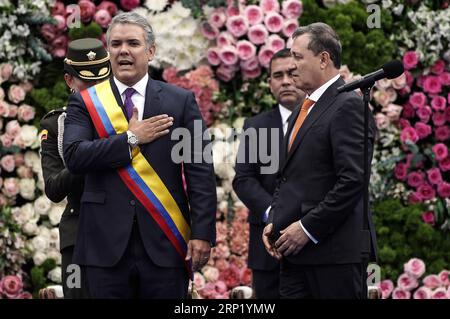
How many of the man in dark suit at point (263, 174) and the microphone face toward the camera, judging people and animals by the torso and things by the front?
1

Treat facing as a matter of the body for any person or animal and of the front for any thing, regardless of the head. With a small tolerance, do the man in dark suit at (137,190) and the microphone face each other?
no

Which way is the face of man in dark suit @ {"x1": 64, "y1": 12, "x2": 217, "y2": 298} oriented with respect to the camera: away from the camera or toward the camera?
toward the camera

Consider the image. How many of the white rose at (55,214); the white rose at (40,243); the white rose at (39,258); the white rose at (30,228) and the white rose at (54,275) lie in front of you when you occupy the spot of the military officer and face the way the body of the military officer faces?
0

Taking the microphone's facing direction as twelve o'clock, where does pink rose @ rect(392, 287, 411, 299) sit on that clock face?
The pink rose is roughly at 9 o'clock from the microphone.

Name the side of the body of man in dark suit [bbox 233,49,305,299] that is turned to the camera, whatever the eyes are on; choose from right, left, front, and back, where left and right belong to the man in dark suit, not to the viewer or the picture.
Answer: front

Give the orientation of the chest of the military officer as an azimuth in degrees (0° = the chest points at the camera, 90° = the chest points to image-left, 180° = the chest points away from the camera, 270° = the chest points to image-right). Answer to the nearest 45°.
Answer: approximately 315°

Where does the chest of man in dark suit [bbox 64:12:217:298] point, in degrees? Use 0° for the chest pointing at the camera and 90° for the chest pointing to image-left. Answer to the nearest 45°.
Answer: approximately 0°

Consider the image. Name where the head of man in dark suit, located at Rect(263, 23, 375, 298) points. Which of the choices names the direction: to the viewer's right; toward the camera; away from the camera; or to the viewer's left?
to the viewer's left

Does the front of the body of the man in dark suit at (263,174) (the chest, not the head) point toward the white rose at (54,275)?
no

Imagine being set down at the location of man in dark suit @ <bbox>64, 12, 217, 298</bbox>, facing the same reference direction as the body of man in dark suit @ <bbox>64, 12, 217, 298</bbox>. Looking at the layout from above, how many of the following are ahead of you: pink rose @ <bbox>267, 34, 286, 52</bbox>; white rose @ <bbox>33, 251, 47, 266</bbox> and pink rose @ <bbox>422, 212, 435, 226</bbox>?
0

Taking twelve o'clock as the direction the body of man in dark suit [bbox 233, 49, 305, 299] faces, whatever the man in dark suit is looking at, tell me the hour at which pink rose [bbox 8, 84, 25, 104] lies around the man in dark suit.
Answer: The pink rose is roughly at 4 o'clock from the man in dark suit.

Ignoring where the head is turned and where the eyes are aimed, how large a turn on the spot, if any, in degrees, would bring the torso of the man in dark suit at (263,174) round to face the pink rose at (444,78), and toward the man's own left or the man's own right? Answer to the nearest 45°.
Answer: approximately 135° to the man's own left

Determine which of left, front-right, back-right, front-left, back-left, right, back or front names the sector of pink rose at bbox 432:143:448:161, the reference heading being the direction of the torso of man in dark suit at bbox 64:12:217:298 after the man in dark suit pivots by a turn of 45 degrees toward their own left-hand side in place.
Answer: left
